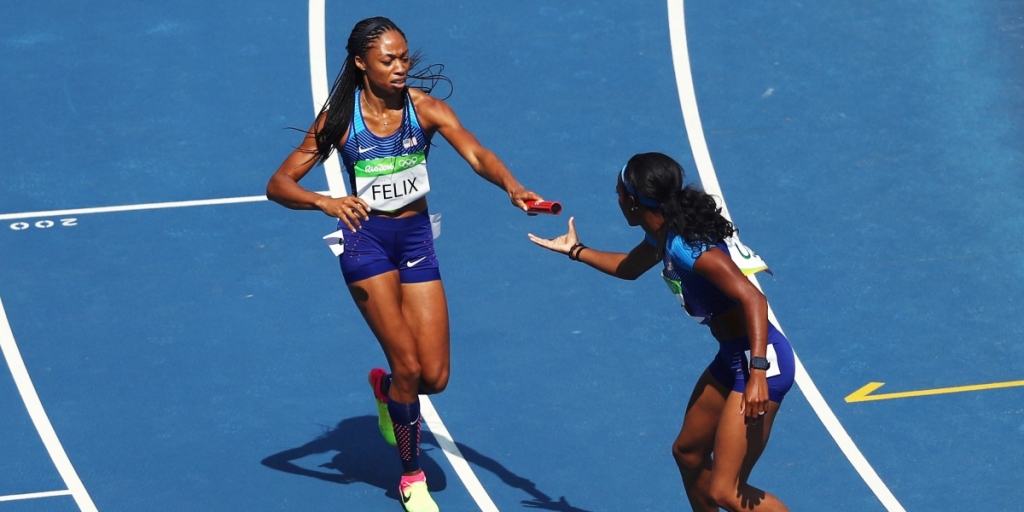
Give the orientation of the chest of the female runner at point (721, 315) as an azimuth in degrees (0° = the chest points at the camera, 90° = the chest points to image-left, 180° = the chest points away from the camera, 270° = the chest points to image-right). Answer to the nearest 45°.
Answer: approximately 90°

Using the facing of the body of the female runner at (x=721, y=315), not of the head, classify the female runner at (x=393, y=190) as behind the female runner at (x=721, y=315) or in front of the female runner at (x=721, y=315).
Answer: in front

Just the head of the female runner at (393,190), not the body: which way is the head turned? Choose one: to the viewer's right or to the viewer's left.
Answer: to the viewer's right
